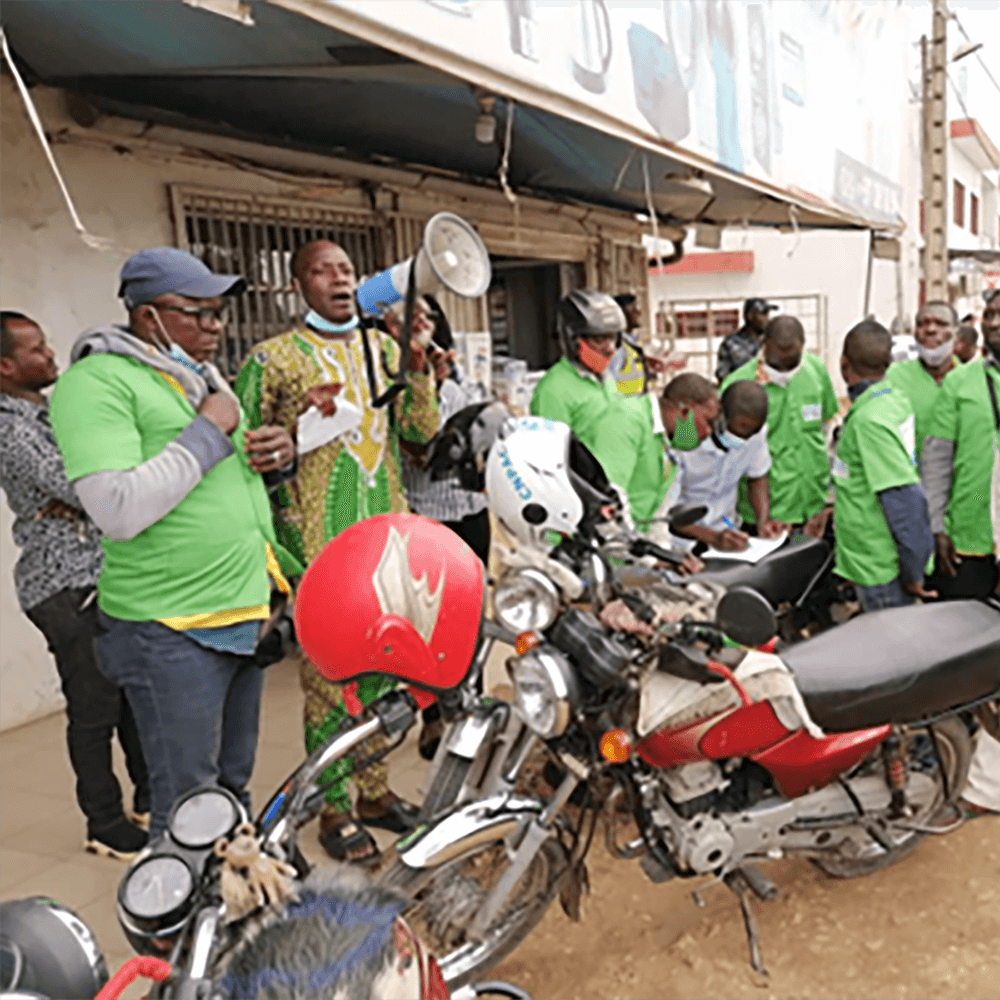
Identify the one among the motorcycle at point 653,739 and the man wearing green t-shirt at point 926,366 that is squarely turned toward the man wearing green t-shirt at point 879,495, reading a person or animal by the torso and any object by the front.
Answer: the man wearing green t-shirt at point 926,366

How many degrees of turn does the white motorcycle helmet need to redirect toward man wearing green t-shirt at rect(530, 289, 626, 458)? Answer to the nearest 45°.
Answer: approximately 90° to its left

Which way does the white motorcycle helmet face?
to the viewer's right

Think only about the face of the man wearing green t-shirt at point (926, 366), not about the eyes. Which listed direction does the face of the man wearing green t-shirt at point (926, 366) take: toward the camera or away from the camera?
toward the camera

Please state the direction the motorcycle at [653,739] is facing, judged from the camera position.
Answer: facing the viewer and to the left of the viewer

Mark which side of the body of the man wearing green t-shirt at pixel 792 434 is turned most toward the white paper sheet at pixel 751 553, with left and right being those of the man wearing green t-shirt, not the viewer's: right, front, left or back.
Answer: front

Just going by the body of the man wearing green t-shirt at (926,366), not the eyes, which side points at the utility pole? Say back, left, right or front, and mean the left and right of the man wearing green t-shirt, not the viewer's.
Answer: back

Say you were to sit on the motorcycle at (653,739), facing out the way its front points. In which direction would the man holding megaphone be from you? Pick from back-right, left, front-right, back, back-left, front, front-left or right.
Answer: right

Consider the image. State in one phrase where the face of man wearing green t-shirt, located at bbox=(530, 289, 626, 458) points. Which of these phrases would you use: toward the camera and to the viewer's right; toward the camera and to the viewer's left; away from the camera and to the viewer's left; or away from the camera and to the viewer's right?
toward the camera and to the viewer's right

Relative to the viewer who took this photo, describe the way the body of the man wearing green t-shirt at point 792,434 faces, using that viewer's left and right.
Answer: facing the viewer

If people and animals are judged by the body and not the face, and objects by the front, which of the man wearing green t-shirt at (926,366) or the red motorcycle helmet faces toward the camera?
the man wearing green t-shirt

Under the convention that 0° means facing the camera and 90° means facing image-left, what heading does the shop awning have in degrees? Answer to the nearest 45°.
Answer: approximately 315°

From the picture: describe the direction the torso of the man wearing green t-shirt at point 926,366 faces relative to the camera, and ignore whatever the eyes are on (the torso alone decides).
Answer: toward the camera
